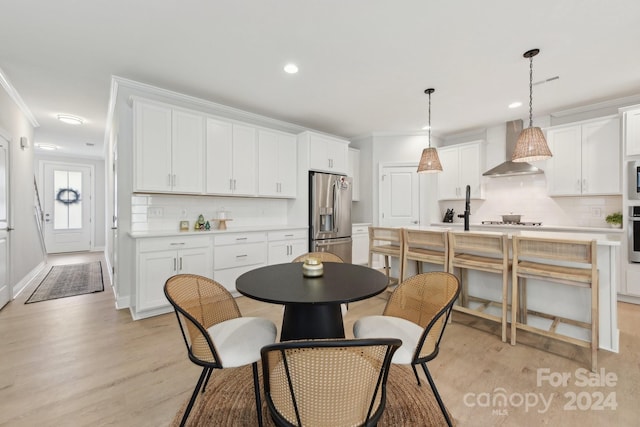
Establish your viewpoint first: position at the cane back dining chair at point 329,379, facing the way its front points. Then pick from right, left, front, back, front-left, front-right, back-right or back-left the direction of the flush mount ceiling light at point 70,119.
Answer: front-left

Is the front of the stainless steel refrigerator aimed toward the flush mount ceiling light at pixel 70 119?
no

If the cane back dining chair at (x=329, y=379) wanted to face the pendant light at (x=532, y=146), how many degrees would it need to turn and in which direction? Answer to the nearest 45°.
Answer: approximately 45° to its right

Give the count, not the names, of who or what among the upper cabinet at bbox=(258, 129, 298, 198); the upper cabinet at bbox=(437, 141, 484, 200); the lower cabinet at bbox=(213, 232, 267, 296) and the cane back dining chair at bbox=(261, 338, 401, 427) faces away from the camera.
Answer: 1

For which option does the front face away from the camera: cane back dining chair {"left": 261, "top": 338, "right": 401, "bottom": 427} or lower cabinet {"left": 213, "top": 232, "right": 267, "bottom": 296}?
the cane back dining chair

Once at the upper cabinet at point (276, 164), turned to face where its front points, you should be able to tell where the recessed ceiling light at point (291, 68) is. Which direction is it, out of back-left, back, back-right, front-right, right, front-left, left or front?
front-right

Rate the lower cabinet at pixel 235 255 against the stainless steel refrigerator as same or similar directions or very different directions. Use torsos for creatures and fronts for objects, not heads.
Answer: same or similar directions

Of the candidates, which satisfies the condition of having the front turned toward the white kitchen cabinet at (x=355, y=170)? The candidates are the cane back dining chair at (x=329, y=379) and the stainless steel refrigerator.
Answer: the cane back dining chair

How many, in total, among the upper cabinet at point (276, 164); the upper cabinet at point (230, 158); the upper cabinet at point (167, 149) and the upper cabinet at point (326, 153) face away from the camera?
0

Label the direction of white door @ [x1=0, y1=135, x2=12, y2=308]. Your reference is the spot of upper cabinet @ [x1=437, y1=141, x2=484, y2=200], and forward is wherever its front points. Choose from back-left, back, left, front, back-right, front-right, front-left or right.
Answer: front

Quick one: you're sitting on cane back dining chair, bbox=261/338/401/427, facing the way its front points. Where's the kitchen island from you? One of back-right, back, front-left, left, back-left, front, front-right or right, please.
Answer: front-right

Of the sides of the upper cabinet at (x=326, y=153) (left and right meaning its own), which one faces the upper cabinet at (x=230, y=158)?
right

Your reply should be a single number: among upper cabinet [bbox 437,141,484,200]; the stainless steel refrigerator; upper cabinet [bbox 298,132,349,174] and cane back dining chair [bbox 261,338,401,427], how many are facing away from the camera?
1

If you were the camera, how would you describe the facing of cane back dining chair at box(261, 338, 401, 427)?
facing away from the viewer

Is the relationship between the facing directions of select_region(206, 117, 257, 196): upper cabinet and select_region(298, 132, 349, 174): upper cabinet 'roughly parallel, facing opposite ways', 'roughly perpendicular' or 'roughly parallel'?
roughly parallel

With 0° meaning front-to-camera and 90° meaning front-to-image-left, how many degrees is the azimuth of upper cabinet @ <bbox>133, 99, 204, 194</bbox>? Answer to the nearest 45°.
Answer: approximately 315°

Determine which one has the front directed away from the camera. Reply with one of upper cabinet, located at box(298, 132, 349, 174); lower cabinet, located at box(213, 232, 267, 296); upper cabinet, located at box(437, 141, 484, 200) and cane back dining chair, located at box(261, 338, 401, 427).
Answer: the cane back dining chair

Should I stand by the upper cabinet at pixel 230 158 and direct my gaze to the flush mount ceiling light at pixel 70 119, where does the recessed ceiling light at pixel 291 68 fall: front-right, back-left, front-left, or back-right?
back-left

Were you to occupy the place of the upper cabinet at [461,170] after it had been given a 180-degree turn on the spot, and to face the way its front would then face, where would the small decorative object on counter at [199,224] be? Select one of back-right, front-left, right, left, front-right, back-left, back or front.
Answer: back
